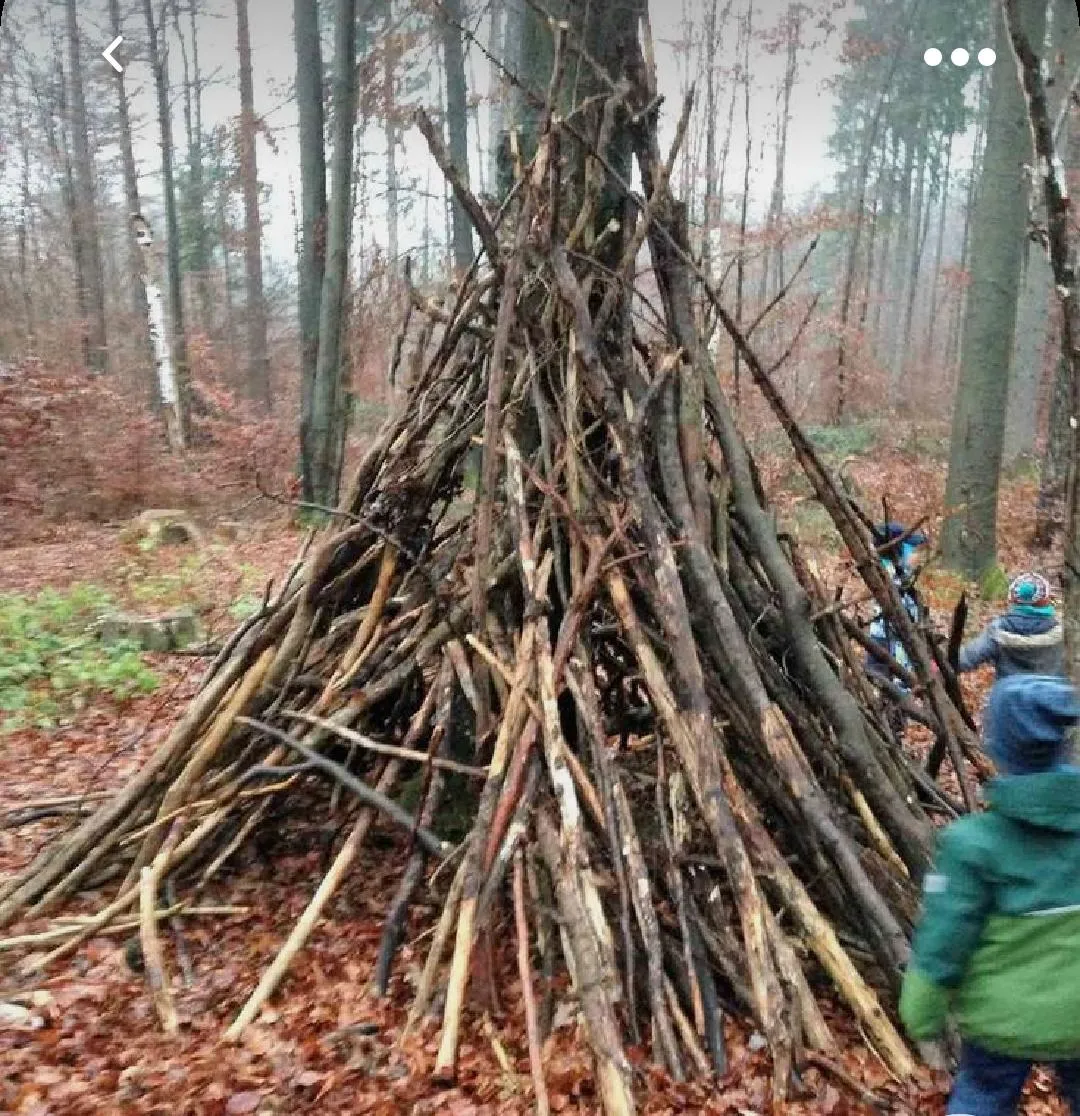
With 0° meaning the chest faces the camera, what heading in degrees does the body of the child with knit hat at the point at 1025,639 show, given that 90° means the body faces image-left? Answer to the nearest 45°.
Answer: approximately 180°

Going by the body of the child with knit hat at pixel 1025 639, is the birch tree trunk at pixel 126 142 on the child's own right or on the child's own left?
on the child's own left

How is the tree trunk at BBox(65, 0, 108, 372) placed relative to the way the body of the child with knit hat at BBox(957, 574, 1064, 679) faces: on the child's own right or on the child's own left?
on the child's own left

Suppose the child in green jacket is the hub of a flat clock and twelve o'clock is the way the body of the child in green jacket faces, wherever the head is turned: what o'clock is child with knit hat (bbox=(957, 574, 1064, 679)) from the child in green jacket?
The child with knit hat is roughly at 12 o'clock from the child in green jacket.

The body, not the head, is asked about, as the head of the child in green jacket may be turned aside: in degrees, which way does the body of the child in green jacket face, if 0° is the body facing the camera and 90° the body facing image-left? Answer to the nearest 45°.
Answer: approximately 180°

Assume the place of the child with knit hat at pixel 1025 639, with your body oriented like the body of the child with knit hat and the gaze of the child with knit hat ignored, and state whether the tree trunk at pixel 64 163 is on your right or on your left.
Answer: on your left

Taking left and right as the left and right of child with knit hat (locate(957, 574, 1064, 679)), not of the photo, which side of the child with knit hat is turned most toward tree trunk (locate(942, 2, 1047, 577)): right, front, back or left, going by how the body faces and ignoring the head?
front

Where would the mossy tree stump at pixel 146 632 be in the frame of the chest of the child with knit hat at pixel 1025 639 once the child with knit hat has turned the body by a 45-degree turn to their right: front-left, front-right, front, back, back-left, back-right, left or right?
back-left

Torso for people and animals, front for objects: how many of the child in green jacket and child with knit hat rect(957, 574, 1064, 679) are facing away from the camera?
2

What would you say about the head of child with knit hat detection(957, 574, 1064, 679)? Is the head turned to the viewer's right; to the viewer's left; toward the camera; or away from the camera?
away from the camera

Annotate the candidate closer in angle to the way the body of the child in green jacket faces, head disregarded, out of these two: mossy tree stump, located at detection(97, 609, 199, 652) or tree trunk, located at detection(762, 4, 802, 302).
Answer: the tree trunk

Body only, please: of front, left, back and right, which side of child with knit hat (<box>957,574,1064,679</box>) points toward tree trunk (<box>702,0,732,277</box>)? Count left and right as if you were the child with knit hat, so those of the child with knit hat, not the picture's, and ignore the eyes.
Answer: front

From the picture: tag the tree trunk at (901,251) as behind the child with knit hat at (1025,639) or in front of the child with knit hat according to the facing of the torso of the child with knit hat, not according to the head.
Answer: in front

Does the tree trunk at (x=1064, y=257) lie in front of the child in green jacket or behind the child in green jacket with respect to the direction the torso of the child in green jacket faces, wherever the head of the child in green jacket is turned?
in front

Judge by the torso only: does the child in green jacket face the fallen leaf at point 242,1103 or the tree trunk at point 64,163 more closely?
the tree trunk

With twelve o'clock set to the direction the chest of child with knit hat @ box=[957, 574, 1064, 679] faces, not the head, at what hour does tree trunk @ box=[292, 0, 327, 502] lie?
The tree trunk is roughly at 10 o'clock from the child with knit hat.
